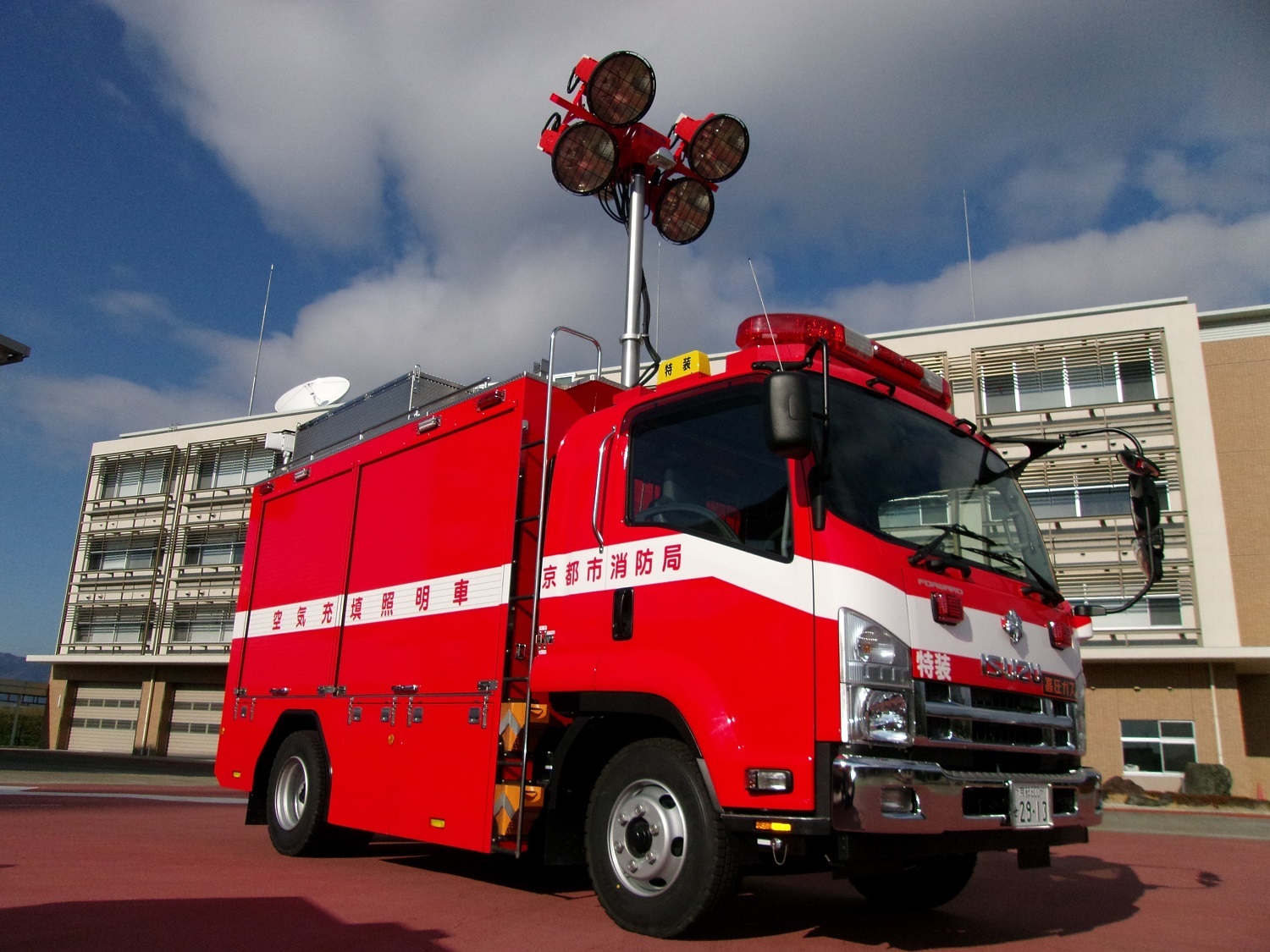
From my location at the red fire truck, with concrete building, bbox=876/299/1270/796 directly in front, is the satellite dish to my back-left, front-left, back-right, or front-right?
front-left

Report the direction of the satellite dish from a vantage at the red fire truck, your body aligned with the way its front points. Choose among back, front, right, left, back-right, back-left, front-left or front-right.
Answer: back

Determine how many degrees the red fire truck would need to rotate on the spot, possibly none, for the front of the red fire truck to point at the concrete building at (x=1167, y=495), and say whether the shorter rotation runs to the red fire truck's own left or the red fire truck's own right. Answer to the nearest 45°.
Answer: approximately 90° to the red fire truck's own left

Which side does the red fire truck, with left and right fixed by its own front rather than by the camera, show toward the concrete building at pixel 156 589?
back

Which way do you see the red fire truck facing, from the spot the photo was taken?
facing the viewer and to the right of the viewer
